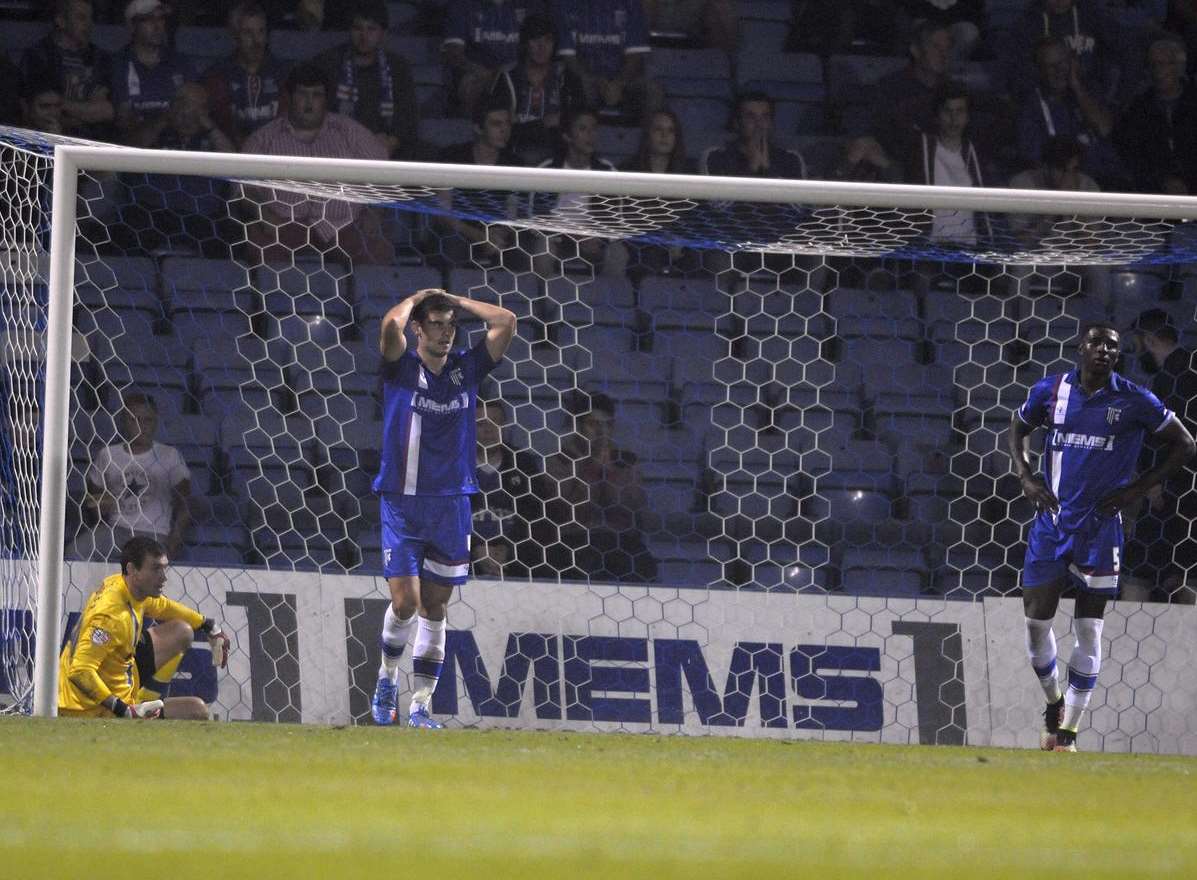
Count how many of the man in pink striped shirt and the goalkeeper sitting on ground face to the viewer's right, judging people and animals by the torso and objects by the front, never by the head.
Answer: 1

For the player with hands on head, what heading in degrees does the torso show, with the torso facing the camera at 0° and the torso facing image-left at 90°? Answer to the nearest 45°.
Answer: approximately 0°

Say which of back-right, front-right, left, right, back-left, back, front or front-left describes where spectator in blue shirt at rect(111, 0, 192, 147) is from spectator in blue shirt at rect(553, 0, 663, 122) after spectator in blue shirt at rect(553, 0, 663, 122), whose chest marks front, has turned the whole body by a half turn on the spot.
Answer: left

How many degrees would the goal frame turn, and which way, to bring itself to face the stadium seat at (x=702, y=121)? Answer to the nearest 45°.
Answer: approximately 135° to its left

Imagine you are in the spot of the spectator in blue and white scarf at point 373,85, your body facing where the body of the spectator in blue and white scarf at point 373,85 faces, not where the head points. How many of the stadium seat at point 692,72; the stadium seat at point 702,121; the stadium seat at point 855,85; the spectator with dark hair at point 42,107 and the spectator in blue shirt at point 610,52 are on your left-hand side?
4

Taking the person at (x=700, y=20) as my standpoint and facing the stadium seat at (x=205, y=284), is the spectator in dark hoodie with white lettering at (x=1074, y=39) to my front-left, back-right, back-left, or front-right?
back-left

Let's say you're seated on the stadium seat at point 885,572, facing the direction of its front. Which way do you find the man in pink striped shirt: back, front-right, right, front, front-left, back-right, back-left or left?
right

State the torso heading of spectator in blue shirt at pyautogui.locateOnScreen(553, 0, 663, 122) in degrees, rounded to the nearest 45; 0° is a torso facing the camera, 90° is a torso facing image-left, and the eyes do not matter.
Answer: approximately 0°

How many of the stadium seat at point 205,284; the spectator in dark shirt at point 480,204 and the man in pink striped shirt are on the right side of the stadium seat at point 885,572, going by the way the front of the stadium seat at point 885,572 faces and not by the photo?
3

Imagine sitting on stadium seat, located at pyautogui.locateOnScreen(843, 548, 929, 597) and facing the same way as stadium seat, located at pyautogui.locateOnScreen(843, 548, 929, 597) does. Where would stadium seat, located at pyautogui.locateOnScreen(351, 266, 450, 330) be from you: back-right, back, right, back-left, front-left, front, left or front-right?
right

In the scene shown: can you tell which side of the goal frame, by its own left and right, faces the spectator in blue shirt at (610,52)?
back

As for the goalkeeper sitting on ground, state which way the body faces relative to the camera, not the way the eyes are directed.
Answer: to the viewer's right
